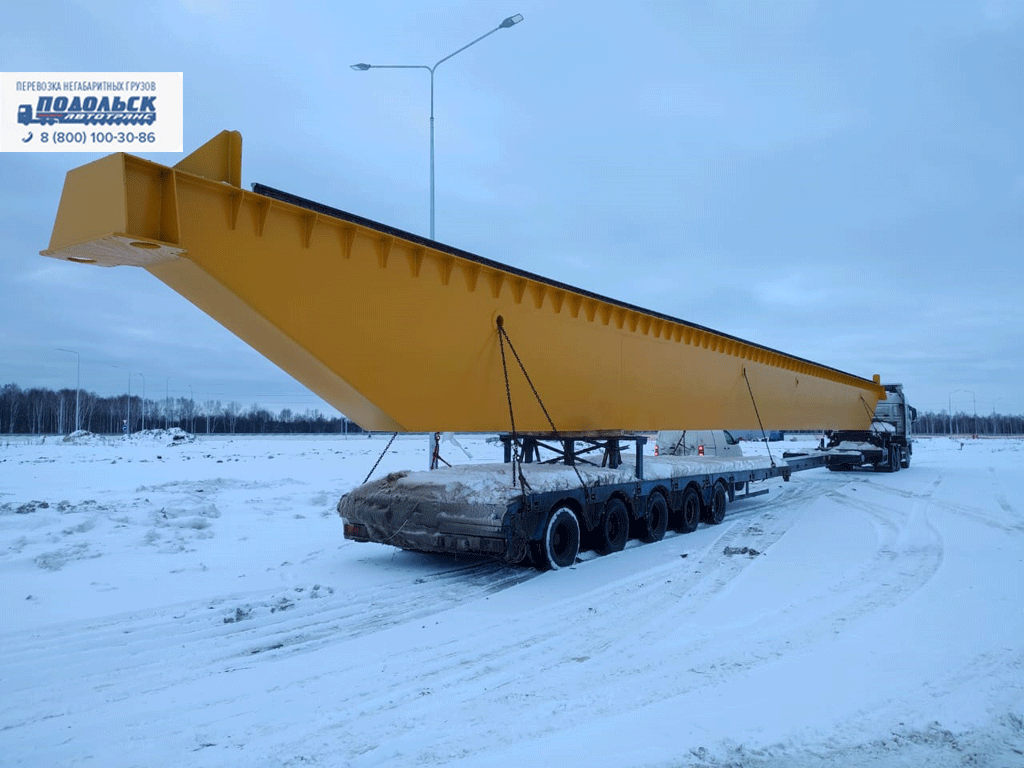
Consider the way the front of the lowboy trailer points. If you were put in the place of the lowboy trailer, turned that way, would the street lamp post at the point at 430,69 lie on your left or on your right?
on your left

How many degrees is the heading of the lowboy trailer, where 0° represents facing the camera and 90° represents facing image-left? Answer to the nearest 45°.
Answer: approximately 225°
